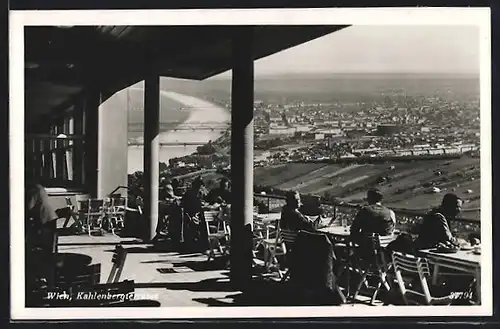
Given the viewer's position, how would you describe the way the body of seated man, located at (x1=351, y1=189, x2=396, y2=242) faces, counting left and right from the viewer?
facing away from the viewer

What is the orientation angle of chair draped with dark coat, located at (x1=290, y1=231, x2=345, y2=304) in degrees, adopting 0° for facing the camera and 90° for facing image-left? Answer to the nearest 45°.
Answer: approximately 225°

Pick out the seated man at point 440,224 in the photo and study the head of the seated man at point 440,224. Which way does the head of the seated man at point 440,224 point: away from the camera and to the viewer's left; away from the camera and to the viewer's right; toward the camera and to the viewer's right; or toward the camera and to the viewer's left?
away from the camera and to the viewer's right

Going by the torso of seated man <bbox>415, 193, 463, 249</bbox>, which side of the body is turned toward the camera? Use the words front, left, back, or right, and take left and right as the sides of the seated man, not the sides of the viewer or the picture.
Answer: right
